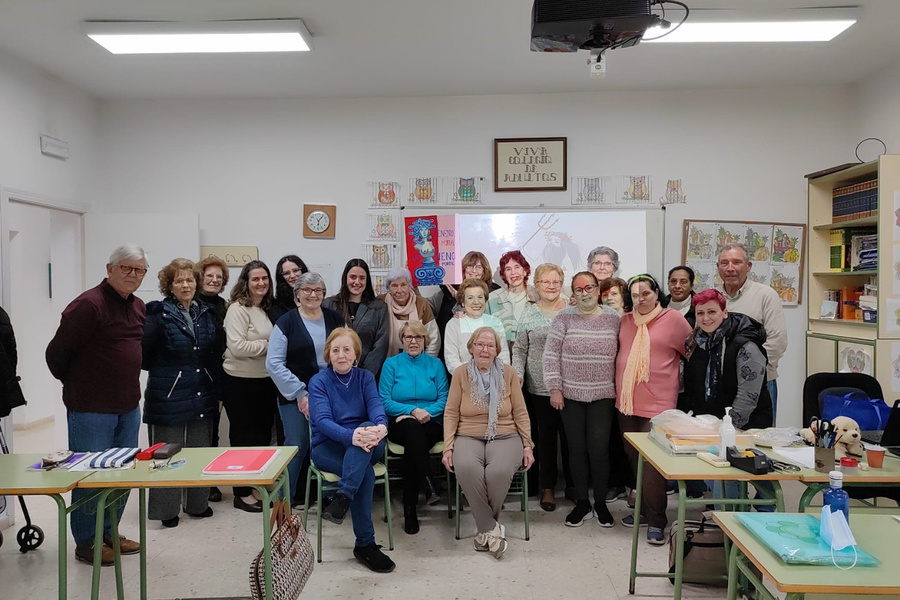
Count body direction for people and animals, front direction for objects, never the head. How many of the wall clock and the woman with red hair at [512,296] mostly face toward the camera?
2

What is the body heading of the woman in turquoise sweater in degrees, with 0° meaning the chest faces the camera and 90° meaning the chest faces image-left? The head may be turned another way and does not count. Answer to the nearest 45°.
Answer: approximately 0°

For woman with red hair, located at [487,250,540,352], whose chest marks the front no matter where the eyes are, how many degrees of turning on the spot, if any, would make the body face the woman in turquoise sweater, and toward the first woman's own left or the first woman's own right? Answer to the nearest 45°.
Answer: approximately 45° to the first woman's own right

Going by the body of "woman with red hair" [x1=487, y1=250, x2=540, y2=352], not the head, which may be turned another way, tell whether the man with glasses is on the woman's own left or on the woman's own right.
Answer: on the woman's own right

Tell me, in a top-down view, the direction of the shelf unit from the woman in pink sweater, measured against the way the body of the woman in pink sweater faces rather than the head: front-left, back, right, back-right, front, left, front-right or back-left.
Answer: back

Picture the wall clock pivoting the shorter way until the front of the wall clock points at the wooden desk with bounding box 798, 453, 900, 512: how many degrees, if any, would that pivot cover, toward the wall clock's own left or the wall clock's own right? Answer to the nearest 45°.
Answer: approximately 45° to the wall clock's own left

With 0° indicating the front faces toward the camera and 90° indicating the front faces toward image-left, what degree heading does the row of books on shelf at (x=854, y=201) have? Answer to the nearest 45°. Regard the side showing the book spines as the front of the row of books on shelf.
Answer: approximately 45°
